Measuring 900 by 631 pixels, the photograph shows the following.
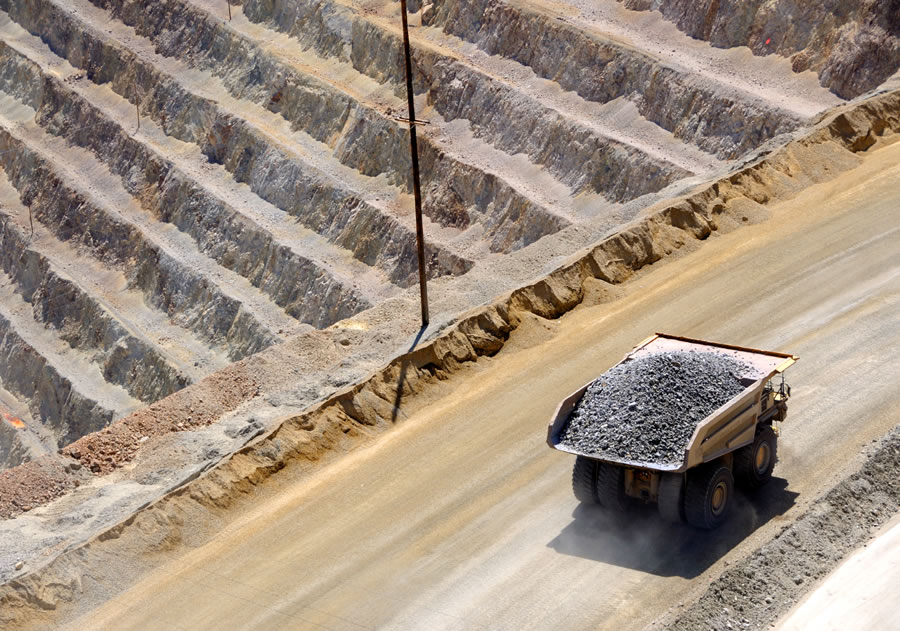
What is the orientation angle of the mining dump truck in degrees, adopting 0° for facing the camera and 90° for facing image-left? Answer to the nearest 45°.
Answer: approximately 225°
